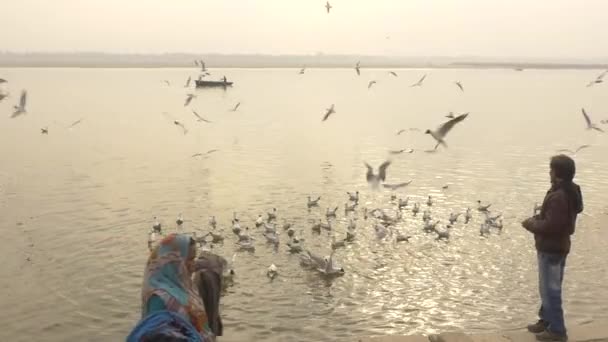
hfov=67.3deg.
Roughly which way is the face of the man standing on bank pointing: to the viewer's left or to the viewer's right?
to the viewer's left

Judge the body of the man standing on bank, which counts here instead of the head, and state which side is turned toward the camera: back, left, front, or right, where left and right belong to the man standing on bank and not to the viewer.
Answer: left

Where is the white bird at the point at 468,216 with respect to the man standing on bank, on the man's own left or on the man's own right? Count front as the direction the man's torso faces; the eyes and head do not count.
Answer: on the man's own right

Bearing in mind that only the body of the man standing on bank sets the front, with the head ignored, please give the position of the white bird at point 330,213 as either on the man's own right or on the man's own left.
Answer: on the man's own right

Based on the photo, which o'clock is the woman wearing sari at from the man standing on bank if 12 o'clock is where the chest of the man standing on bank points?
The woman wearing sari is roughly at 10 o'clock from the man standing on bank.

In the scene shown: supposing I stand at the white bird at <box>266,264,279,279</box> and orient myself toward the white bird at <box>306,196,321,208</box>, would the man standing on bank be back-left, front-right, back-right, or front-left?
back-right
